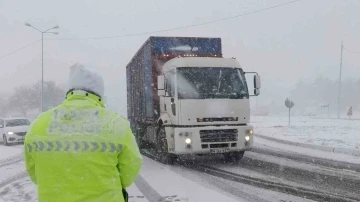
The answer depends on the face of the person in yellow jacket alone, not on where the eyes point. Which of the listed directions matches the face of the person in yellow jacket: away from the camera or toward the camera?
away from the camera

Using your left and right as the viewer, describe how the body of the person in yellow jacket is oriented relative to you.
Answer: facing away from the viewer

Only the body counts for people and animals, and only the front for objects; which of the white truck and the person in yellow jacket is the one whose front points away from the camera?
the person in yellow jacket

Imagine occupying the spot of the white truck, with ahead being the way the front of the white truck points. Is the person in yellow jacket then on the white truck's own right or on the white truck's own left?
on the white truck's own right

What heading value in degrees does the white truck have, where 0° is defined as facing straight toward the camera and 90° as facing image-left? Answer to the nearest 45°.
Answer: approximately 315°

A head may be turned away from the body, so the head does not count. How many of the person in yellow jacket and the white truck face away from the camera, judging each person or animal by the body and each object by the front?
1
